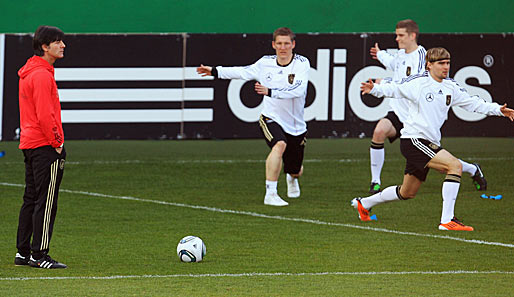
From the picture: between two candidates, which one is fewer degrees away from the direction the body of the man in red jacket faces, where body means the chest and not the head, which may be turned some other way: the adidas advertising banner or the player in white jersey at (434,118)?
the player in white jersey

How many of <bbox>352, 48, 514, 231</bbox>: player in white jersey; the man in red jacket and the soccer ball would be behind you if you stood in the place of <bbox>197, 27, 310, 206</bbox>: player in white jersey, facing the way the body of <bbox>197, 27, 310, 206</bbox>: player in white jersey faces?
0

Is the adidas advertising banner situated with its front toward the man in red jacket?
yes

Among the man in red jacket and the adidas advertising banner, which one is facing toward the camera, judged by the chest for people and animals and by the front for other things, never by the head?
the adidas advertising banner

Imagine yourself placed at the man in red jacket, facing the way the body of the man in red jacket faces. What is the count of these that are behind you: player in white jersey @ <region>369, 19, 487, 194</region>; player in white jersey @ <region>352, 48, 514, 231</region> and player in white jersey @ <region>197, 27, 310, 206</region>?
0

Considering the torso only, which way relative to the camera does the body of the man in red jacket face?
to the viewer's right

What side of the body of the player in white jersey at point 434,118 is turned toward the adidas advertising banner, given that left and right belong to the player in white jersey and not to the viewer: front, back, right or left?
back

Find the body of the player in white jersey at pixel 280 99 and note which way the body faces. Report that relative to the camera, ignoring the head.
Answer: toward the camera

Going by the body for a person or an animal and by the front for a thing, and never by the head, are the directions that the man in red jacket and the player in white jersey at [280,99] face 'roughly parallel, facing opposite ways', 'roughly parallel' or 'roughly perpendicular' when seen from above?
roughly perpendicular

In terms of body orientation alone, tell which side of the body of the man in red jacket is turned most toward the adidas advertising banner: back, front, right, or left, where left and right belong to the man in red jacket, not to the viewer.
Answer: left

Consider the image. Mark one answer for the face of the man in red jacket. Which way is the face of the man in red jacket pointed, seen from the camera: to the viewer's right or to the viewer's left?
to the viewer's right

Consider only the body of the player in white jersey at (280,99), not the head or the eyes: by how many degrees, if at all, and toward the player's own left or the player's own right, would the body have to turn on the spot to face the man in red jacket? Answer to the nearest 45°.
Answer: approximately 45° to the player's own right

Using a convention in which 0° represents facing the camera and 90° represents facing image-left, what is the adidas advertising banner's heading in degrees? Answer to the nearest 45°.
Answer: approximately 0°

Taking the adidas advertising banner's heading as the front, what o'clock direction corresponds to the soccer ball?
The soccer ball is roughly at 12 o'clock from the adidas advertising banner.
